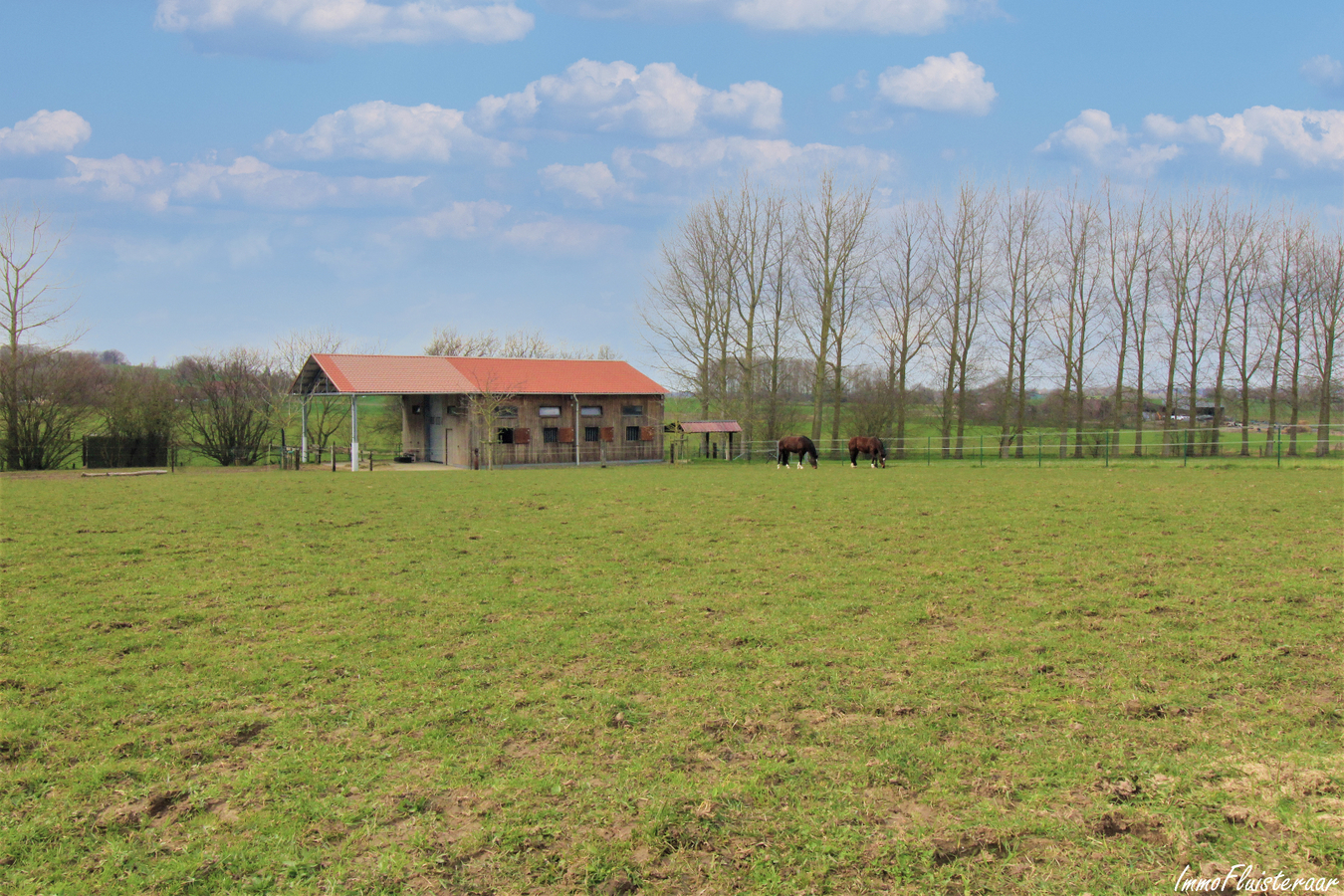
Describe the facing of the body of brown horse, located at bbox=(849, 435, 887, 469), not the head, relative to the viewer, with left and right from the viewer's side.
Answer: facing to the right of the viewer

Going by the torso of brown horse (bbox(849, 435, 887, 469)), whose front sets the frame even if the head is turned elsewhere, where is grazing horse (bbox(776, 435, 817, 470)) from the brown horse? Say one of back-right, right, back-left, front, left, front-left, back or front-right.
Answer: back

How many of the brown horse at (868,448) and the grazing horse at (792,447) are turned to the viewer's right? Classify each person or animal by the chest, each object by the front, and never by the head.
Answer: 2

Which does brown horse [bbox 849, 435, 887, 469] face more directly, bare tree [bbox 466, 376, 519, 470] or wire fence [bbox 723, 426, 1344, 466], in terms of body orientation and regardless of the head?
the wire fence

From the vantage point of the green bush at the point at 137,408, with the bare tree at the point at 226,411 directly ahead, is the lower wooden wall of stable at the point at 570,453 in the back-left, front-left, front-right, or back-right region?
front-right

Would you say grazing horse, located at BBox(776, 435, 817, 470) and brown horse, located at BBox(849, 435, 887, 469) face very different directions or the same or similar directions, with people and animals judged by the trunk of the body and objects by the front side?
same or similar directions

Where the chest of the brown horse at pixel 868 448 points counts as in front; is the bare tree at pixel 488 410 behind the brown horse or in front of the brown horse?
behind

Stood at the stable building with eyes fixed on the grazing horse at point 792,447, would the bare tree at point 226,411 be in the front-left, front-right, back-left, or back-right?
back-right

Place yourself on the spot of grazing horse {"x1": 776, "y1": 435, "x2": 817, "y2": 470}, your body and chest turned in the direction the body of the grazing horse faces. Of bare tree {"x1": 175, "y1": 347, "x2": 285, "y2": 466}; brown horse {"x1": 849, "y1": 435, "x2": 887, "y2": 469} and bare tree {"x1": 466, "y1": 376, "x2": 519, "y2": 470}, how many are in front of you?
1

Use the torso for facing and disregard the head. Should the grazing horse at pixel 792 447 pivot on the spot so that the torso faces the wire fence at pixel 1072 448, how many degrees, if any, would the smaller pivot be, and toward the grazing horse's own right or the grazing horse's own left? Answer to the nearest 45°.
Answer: approximately 45° to the grazing horse's own left

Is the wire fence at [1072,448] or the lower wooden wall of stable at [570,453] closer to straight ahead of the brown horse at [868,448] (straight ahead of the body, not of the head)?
the wire fence

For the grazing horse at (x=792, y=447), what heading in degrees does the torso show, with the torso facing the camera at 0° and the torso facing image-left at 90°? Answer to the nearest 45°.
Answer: approximately 270°
